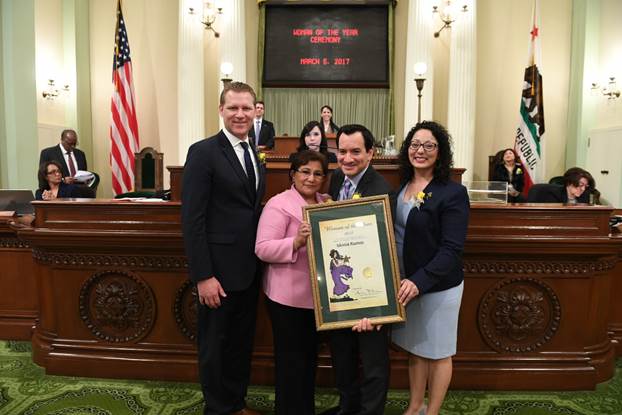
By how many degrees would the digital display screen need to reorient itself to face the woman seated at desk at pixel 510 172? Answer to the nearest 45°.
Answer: approximately 45° to its left

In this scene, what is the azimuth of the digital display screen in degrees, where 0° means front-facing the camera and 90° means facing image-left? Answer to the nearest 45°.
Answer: approximately 0°

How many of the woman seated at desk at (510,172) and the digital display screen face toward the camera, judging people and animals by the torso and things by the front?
2

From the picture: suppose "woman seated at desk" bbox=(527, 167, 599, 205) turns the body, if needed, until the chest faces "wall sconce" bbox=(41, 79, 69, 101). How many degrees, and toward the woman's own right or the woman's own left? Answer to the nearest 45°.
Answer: approximately 135° to the woman's own right

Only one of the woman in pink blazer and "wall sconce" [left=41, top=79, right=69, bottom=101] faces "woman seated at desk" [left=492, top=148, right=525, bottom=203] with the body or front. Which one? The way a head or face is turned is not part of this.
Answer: the wall sconce

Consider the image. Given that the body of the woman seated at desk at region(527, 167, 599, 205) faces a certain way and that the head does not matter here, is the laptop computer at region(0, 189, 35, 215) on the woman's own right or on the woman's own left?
on the woman's own right
